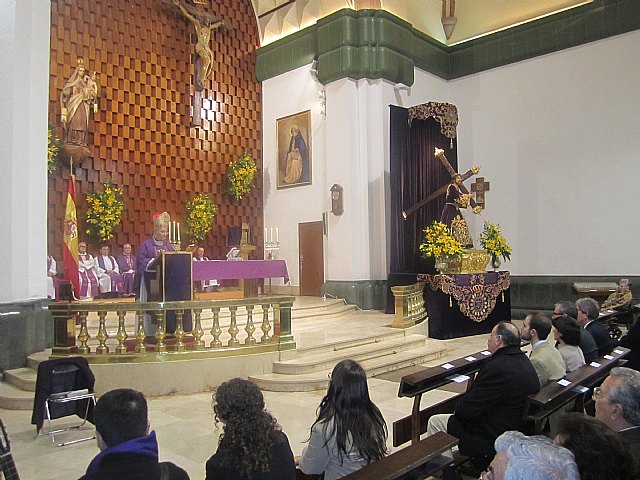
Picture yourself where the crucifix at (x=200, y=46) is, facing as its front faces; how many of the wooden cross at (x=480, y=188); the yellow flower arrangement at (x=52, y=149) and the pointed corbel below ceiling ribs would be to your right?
1

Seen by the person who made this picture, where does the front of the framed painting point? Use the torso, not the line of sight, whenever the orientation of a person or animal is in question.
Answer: facing the viewer and to the left of the viewer

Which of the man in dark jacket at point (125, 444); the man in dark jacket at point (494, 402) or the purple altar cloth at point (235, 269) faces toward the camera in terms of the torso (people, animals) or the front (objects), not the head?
the purple altar cloth

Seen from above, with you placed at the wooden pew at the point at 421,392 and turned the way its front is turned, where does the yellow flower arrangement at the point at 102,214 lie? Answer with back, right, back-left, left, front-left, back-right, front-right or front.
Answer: front

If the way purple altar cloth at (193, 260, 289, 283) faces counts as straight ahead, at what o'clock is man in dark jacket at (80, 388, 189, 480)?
The man in dark jacket is roughly at 12 o'clock from the purple altar cloth.

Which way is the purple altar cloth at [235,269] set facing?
toward the camera

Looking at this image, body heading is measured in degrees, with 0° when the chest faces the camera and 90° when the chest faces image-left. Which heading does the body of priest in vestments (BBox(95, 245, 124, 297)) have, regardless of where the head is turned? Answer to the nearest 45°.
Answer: approximately 315°

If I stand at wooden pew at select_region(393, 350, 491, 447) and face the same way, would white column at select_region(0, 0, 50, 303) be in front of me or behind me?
in front

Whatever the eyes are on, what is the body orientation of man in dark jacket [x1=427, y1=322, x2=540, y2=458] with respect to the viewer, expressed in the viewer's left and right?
facing away from the viewer and to the left of the viewer

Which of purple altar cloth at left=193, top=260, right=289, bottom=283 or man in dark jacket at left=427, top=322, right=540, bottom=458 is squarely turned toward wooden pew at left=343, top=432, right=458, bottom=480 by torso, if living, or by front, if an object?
the purple altar cloth

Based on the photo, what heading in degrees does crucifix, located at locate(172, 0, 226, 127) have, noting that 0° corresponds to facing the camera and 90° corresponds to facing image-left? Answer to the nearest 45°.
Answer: approximately 315°

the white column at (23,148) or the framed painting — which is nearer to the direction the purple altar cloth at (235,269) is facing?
the white column

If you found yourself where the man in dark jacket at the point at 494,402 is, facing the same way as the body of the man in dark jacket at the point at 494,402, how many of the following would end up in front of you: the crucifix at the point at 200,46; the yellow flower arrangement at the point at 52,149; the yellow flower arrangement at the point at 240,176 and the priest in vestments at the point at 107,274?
4

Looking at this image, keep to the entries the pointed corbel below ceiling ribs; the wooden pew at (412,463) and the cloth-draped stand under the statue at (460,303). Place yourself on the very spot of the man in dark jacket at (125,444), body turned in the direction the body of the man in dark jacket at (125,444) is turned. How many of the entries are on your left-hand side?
0

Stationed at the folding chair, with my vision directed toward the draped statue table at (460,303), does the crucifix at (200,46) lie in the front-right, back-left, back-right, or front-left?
front-left

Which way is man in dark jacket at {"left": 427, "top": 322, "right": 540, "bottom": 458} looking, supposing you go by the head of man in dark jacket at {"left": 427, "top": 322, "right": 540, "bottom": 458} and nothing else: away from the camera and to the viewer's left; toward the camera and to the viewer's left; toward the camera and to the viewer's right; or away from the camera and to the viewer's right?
away from the camera and to the viewer's left

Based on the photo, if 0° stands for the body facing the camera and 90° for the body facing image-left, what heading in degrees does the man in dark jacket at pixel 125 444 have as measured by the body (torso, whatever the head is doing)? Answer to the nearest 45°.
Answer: approximately 180°

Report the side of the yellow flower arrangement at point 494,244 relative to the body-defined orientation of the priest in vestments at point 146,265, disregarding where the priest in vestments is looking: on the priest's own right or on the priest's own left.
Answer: on the priest's own left

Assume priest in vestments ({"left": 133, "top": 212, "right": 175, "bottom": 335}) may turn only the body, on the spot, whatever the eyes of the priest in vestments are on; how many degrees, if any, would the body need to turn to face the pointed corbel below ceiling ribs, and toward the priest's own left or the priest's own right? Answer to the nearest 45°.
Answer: approximately 90° to the priest's own left
